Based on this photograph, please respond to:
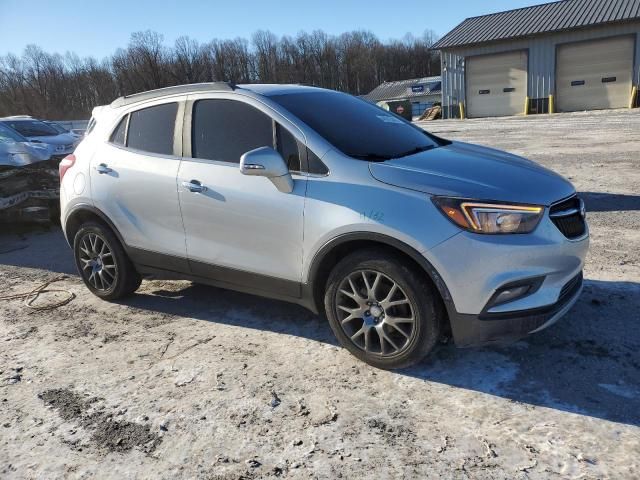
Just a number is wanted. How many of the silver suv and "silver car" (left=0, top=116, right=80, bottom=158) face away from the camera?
0

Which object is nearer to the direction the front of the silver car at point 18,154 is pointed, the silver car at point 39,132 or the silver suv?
the silver suv

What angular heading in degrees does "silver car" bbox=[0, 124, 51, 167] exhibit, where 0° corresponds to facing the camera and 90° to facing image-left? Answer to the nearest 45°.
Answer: approximately 315°

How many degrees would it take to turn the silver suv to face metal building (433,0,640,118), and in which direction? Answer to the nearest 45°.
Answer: approximately 90° to its left

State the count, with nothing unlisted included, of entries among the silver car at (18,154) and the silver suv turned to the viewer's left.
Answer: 0

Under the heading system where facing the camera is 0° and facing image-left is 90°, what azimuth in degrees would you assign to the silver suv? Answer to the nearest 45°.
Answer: approximately 315°

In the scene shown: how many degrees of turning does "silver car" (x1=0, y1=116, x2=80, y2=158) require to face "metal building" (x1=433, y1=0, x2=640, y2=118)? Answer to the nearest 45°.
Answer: approximately 45° to its left

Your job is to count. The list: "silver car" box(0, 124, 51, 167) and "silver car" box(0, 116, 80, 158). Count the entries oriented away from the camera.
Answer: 0

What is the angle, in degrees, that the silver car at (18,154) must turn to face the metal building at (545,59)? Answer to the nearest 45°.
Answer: approximately 90° to its left

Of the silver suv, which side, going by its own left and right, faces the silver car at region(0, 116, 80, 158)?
back

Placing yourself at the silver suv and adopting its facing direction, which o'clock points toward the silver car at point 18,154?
The silver car is roughly at 6 o'clock from the silver suv.
